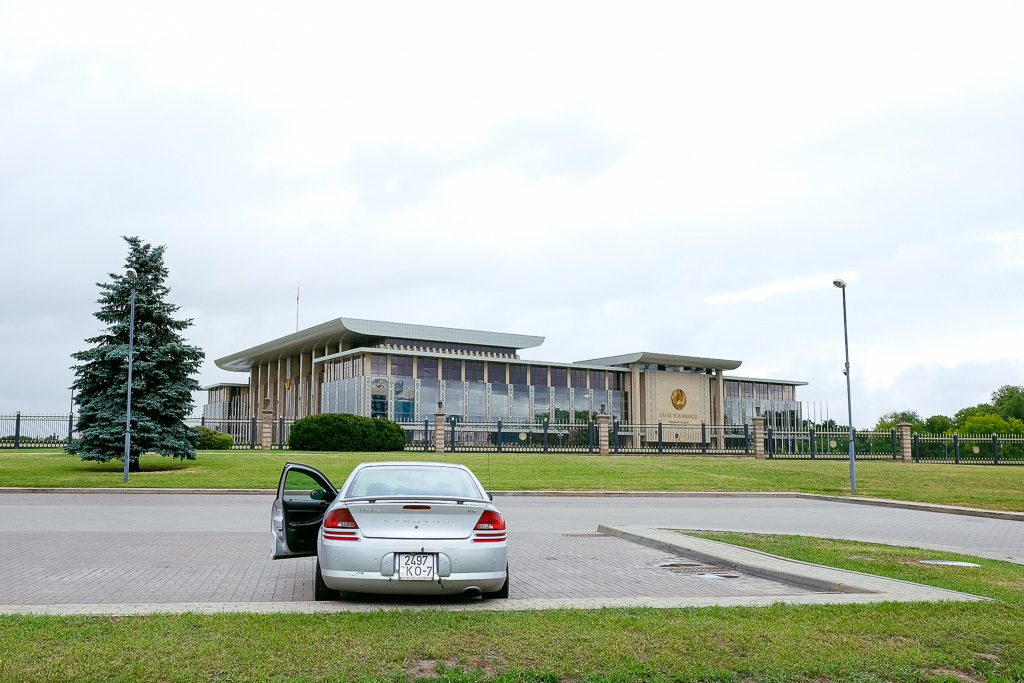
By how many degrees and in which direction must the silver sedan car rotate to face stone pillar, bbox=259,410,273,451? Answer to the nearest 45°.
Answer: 0° — it already faces it

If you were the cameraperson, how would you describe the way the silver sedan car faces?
facing away from the viewer

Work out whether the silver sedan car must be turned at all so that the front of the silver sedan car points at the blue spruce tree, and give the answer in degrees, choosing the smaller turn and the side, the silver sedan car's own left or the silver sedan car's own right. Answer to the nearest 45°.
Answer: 0° — it already faces it

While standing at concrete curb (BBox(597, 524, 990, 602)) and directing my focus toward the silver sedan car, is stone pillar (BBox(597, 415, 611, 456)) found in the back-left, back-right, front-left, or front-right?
back-right

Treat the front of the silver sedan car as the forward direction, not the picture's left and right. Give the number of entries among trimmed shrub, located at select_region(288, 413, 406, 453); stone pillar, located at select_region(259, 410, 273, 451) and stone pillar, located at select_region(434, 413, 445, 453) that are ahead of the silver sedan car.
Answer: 3

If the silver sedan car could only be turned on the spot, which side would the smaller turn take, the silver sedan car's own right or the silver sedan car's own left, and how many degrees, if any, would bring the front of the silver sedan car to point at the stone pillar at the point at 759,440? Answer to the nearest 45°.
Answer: approximately 45° to the silver sedan car's own right

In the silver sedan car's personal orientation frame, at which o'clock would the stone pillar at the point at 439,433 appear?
The stone pillar is roughly at 12 o'clock from the silver sedan car.

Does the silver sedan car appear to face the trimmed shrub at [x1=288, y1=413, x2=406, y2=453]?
yes
